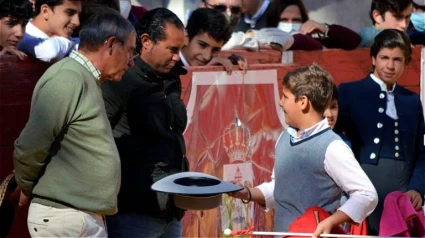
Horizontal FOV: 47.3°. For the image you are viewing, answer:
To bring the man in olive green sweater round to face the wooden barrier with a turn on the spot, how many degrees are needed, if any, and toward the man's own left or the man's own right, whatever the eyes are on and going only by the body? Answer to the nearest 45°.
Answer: approximately 90° to the man's own left

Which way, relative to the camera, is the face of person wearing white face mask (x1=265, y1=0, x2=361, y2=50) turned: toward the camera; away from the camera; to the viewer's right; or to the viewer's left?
toward the camera

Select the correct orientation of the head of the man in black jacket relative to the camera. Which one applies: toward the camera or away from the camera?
toward the camera

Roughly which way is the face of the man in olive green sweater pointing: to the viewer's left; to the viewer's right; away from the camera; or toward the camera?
to the viewer's right

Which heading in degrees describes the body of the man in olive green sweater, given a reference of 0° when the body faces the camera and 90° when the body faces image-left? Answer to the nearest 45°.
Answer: approximately 270°

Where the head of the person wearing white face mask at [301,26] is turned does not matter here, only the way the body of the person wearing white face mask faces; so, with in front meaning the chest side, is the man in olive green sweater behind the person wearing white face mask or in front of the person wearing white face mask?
in front

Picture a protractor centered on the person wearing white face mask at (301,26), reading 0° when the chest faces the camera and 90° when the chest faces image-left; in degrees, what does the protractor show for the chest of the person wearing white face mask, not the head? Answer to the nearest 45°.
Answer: approximately 0°

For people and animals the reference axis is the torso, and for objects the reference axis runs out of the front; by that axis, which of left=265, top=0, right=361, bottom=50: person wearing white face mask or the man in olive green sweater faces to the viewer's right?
the man in olive green sweater

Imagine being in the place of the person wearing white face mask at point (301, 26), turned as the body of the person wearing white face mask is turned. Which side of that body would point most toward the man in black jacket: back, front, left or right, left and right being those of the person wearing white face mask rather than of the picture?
front
